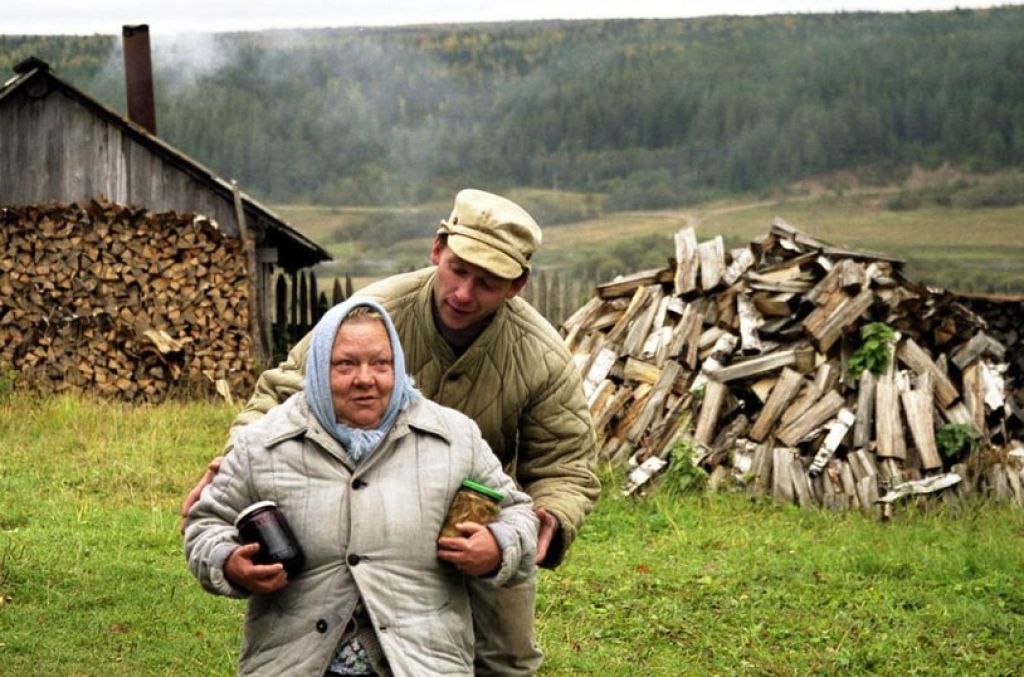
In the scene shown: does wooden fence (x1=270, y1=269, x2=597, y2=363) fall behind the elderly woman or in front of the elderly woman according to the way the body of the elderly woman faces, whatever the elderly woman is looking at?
behind

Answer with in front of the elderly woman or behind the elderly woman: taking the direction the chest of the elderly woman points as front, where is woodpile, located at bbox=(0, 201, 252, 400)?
behind

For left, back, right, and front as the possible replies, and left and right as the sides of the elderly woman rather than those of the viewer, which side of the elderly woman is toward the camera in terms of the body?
front

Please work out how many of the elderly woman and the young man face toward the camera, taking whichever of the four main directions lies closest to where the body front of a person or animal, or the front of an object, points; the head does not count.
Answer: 2

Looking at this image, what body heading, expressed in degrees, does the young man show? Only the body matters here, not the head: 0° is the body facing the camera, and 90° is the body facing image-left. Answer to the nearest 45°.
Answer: approximately 0°

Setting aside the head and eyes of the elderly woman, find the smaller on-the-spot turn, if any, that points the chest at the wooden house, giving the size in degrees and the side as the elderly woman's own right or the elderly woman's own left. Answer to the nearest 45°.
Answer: approximately 180°

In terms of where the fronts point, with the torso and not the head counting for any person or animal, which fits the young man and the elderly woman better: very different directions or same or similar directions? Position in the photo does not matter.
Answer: same or similar directions

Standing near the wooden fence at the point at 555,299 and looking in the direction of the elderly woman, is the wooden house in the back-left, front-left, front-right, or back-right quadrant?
front-right

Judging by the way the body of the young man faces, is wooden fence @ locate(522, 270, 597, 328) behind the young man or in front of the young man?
behind

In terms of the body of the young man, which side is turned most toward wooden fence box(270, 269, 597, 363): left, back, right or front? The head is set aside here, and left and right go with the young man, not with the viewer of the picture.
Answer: back

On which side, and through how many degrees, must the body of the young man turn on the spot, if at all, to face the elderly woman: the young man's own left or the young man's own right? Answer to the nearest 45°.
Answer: approximately 45° to the young man's own right

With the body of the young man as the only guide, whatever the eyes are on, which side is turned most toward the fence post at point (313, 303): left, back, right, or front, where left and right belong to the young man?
back

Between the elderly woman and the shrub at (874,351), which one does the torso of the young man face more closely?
the elderly woman
